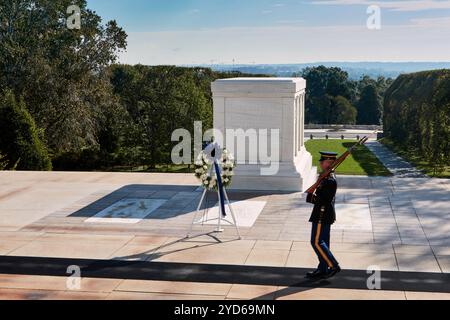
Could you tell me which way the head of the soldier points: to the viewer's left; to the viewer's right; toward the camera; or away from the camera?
to the viewer's left

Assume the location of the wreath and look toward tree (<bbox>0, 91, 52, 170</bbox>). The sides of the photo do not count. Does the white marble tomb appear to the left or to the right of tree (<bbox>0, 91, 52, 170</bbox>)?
right

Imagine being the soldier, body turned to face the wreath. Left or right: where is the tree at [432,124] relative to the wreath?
right

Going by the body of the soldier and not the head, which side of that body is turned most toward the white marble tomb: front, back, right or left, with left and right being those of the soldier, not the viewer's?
right

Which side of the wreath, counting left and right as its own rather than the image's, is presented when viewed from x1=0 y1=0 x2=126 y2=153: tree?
back

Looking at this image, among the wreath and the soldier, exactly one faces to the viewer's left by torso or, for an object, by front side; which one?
the soldier

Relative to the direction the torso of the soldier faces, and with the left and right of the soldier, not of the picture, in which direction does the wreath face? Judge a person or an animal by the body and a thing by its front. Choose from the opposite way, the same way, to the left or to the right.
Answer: to the left

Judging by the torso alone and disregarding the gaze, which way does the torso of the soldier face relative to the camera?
to the viewer's left

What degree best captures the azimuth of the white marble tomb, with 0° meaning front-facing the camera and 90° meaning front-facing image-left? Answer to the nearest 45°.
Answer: approximately 0°
